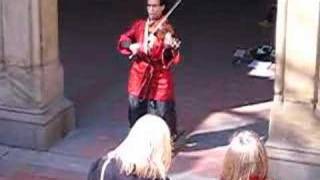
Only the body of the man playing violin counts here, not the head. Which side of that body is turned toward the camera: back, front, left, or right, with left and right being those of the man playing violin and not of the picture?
front
